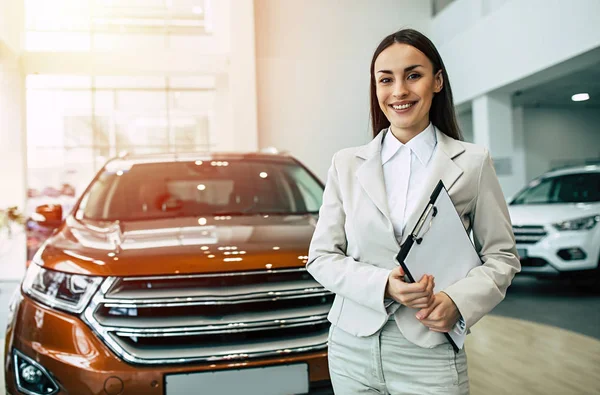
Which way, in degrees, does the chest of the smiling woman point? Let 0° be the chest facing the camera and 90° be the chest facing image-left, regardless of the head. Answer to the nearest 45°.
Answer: approximately 0°

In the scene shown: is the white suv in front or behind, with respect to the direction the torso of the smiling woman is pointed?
behind

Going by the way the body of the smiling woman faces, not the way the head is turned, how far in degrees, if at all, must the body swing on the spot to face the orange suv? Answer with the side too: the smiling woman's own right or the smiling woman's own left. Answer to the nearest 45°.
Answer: approximately 135° to the smiling woman's own right

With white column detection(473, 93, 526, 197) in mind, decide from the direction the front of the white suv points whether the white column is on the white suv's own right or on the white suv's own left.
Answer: on the white suv's own right

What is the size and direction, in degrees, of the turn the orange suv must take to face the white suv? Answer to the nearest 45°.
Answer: approximately 135° to its left

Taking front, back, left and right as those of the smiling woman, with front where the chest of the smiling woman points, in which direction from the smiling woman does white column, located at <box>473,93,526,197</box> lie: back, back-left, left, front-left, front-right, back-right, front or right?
back

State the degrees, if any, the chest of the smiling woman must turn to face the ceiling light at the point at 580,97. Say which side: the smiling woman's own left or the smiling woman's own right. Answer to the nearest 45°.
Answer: approximately 180°

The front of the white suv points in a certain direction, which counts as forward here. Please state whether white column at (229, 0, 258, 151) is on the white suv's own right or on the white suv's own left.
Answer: on the white suv's own right

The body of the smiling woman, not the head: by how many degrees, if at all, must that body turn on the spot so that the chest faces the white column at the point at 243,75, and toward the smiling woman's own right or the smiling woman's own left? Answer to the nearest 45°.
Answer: approximately 180°
